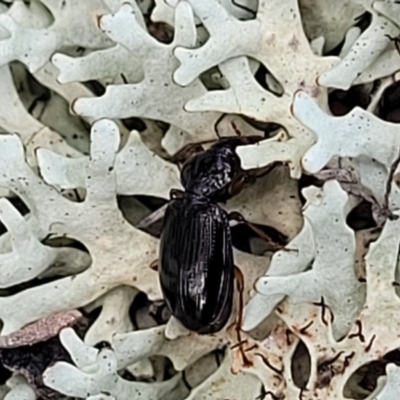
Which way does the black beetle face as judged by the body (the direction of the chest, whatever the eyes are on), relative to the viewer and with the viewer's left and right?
facing away from the viewer
